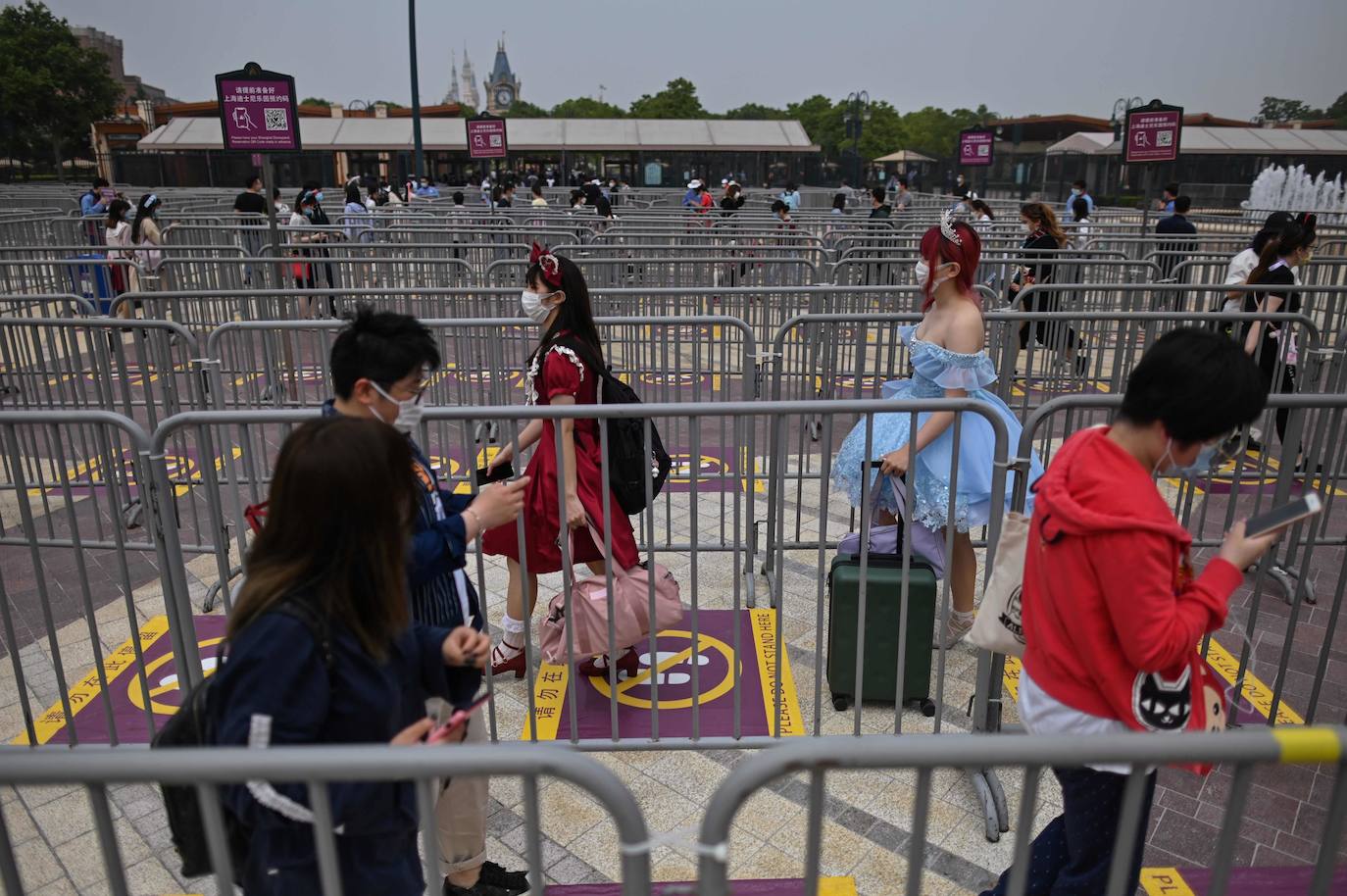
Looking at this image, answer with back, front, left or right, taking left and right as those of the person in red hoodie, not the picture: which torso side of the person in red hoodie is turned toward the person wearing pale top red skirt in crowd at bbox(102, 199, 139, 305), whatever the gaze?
left

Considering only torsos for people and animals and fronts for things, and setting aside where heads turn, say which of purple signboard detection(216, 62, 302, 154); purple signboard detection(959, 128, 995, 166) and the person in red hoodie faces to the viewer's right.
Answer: the person in red hoodie

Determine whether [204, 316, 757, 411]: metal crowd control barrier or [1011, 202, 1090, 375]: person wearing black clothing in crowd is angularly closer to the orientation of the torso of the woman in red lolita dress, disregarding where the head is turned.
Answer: the metal crowd control barrier

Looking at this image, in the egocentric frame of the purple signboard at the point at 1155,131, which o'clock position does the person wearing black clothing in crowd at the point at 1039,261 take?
The person wearing black clothing in crowd is roughly at 1 o'clock from the purple signboard.

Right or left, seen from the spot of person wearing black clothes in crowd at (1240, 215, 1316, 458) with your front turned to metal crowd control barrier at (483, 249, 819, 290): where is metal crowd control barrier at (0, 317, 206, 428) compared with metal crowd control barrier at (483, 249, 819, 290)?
left

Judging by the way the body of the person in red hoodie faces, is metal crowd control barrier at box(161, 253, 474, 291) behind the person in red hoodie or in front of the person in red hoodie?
behind

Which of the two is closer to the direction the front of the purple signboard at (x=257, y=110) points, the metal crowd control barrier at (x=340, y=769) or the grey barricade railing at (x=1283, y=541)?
the metal crowd control barrier

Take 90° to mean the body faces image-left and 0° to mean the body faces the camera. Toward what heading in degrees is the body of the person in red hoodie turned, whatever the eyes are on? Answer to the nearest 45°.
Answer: approximately 270°

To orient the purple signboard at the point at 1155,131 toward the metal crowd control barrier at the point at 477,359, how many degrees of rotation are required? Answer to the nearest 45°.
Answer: approximately 45° to its right

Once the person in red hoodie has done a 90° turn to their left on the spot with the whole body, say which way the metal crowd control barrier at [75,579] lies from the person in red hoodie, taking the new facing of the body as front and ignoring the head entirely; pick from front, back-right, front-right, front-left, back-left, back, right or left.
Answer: left
